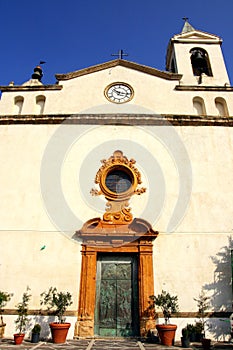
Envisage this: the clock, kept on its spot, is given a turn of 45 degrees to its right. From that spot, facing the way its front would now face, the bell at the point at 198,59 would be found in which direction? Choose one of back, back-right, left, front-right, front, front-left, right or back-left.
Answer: back-left

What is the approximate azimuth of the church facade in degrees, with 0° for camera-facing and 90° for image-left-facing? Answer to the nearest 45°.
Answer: approximately 0°

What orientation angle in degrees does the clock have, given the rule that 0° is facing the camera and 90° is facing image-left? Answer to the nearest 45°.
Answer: approximately 0°
